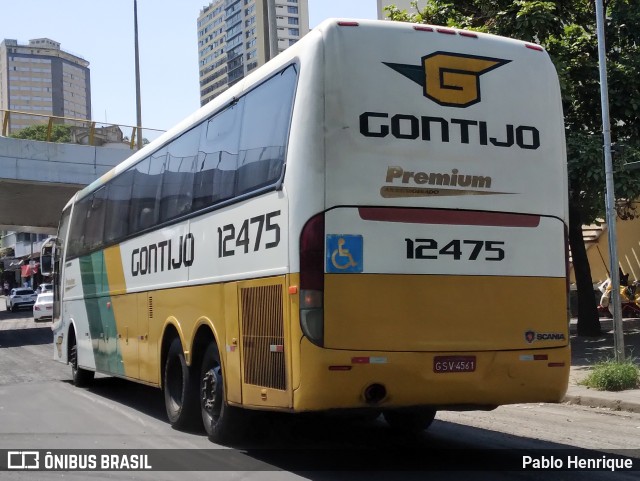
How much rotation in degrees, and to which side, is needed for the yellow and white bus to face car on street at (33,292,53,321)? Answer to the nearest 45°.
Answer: approximately 45° to its right

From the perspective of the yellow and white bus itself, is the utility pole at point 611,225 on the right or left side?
on its right

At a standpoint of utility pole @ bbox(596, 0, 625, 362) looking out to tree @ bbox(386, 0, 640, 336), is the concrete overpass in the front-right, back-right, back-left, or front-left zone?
front-left

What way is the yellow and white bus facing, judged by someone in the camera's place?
facing away from the viewer and to the left of the viewer

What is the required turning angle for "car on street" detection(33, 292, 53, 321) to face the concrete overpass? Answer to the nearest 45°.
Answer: approximately 180°

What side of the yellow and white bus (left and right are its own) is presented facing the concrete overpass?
front

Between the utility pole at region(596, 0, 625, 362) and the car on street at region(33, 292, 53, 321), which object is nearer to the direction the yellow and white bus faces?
the car on street

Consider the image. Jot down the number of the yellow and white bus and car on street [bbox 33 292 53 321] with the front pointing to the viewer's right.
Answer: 0

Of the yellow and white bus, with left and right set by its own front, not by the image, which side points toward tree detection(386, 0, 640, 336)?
right
